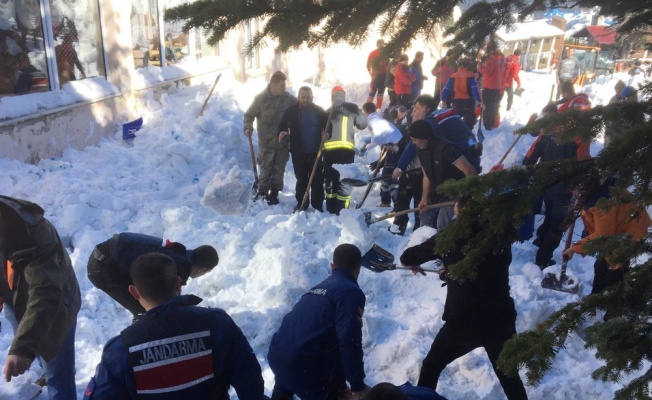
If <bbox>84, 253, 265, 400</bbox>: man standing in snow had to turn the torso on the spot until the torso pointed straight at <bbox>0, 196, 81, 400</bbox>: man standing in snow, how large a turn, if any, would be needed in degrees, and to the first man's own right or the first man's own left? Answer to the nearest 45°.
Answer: approximately 45° to the first man's own left

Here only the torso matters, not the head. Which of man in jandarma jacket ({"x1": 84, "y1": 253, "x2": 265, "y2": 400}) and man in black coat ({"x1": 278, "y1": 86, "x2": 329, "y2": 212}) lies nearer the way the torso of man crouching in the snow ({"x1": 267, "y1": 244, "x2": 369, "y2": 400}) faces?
the man in black coat

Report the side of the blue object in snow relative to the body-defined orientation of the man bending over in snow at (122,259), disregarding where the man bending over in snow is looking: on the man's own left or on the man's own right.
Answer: on the man's own left

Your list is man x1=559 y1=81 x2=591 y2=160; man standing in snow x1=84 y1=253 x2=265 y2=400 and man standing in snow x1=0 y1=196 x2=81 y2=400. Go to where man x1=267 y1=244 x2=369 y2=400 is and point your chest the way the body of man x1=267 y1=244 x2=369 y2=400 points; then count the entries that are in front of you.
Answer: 1

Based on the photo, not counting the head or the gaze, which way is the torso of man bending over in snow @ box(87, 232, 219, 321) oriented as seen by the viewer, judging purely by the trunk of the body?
to the viewer's right

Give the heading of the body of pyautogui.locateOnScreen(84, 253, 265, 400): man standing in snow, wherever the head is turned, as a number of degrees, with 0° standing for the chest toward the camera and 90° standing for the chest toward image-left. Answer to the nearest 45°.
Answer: approximately 180°
